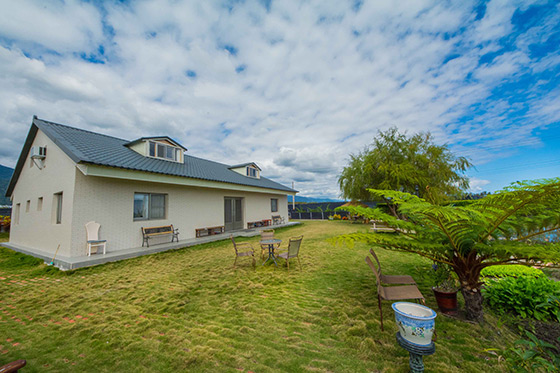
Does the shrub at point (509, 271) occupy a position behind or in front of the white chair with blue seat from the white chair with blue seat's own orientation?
in front

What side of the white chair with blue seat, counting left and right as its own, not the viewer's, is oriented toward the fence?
left

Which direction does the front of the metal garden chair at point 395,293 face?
to the viewer's right

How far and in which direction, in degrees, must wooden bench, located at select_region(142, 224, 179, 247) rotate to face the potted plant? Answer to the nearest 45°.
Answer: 0° — it already faces it

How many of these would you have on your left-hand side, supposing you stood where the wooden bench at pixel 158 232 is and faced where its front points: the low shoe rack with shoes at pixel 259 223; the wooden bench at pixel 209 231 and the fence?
3

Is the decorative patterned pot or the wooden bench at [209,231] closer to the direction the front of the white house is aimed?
the decorative patterned pot

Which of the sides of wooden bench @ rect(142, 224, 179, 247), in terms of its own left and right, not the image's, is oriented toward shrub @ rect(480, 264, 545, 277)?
front

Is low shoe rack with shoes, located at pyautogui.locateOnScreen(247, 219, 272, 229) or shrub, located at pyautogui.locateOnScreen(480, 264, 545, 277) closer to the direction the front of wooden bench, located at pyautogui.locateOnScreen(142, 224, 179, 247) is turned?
the shrub

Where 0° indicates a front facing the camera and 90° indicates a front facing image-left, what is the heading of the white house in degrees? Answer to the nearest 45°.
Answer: approximately 315°

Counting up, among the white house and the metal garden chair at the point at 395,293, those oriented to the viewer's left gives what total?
0

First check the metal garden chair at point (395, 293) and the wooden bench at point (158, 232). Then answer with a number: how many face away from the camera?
0

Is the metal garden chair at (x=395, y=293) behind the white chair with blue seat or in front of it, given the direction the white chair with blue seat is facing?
in front

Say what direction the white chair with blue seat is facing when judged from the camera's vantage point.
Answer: facing the viewer and to the right of the viewer

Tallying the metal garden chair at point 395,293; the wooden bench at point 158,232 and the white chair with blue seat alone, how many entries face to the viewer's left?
0
